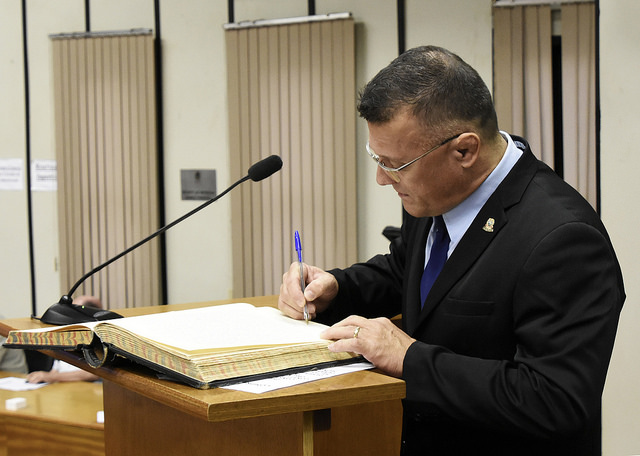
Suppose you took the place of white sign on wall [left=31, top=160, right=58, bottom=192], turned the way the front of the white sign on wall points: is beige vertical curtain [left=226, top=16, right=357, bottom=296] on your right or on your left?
on your left

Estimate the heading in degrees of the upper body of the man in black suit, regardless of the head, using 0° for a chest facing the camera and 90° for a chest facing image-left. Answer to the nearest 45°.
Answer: approximately 45°

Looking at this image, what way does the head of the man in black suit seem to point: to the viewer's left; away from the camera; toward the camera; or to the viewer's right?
to the viewer's left

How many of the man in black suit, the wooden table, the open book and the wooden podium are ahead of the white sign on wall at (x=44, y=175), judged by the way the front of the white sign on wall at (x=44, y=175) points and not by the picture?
4

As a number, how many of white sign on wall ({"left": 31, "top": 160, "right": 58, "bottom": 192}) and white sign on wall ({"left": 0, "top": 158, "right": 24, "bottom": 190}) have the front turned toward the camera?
2

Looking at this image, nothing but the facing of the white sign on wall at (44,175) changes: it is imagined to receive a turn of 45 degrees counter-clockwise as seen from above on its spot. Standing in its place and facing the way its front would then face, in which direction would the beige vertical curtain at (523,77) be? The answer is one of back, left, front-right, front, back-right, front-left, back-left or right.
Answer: front

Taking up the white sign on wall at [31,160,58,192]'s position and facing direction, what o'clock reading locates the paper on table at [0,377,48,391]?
The paper on table is roughly at 12 o'clock from the white sign on wall.

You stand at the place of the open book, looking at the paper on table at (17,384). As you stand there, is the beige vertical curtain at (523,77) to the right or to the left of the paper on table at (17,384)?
right

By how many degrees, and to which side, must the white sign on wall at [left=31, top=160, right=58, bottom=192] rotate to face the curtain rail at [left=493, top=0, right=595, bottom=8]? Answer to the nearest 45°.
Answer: approximately 45° to its left

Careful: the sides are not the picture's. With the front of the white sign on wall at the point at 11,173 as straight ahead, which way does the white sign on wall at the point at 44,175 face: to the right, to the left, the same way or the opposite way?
the same way

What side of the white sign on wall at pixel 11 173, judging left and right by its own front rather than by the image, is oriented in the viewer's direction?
front

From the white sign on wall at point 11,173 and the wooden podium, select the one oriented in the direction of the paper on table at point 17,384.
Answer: the white sign on wall

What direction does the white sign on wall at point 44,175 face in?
toward the camera

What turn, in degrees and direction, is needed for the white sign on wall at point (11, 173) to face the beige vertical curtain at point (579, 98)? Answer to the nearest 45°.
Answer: approximately 45° to its left

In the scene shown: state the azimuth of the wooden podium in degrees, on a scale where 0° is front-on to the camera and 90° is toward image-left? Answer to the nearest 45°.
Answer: approximately 45°

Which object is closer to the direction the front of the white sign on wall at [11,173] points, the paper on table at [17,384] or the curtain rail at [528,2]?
the paper on table

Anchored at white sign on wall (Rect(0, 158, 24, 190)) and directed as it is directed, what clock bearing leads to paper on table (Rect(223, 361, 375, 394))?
The paper on table is roughly at 12 o'clock from the white sign on wall.
